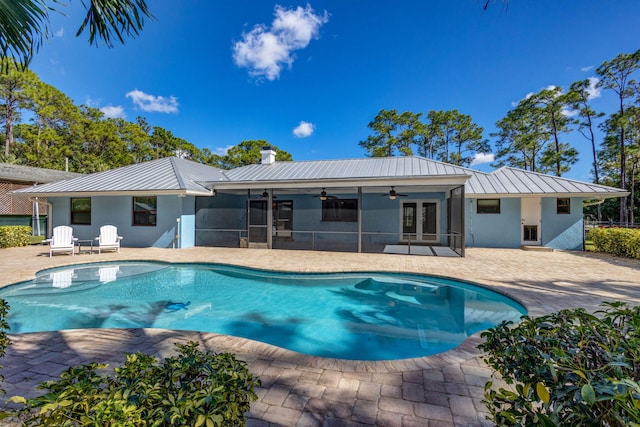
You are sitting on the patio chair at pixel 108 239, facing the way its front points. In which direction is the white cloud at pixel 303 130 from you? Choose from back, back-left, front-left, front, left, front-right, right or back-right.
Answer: back-left

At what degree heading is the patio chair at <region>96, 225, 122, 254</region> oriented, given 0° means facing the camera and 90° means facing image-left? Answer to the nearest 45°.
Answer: approximately 0°

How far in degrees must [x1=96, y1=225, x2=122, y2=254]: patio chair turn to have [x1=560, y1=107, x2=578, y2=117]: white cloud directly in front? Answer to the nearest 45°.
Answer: approximately 90° to its left

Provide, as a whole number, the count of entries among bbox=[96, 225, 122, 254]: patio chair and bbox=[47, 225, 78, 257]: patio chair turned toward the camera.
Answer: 2

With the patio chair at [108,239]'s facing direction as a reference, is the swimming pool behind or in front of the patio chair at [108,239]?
in front

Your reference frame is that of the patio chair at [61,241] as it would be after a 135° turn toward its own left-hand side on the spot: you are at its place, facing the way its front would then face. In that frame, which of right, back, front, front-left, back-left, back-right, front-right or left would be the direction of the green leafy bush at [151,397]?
back-right

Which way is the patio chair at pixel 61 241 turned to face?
toward the camera

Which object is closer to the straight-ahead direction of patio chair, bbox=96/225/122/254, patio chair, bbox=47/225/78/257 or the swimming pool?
the swimming pool

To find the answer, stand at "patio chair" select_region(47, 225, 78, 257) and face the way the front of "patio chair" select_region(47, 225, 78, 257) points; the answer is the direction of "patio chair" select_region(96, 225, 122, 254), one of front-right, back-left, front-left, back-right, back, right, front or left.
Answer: left
